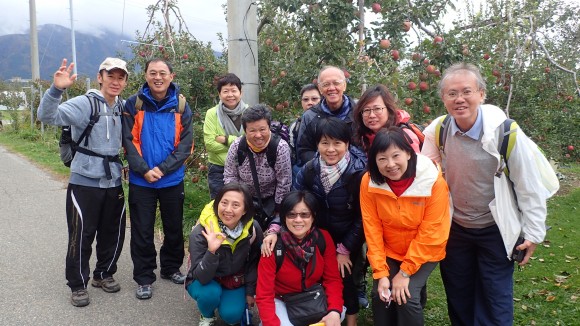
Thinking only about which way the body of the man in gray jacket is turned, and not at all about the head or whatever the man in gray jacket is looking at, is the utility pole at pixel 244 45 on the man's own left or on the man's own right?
on the man's own left

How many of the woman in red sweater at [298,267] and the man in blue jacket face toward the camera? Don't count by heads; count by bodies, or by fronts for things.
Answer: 2

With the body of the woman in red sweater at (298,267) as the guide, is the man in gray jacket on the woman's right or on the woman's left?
on the woman's right

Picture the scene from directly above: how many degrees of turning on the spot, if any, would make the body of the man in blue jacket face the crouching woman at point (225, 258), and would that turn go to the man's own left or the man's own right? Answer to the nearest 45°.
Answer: approximately 45° to the man's own left

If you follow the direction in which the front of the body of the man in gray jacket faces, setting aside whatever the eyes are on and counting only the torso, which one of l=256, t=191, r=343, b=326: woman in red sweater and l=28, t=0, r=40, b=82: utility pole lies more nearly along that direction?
the woman in red sweater

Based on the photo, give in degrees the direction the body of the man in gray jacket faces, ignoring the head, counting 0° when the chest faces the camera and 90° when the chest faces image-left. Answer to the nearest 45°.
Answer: approximately 315°

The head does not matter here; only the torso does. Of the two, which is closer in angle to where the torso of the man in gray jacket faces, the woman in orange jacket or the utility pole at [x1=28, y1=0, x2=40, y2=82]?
the woman in orange jacket

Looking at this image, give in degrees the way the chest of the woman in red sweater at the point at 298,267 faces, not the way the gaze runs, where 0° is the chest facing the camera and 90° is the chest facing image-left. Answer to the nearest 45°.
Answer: approximately 0°

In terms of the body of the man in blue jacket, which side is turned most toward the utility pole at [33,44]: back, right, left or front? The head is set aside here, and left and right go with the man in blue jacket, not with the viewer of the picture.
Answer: back
